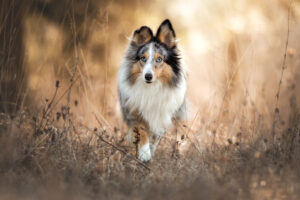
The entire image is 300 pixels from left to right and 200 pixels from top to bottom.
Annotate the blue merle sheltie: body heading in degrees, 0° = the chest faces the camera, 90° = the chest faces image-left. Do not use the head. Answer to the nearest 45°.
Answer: approximately 0°

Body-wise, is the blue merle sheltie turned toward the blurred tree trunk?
no
